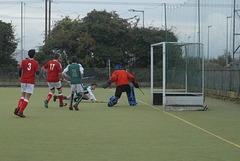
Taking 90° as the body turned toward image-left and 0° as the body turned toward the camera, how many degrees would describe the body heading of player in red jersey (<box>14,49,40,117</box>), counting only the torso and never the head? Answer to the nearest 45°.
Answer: approximately 225°

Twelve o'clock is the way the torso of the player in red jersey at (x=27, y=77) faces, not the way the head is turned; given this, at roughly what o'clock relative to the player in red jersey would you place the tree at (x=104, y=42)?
The tree is roughly at 11 o'clock from the player in red jersey.
